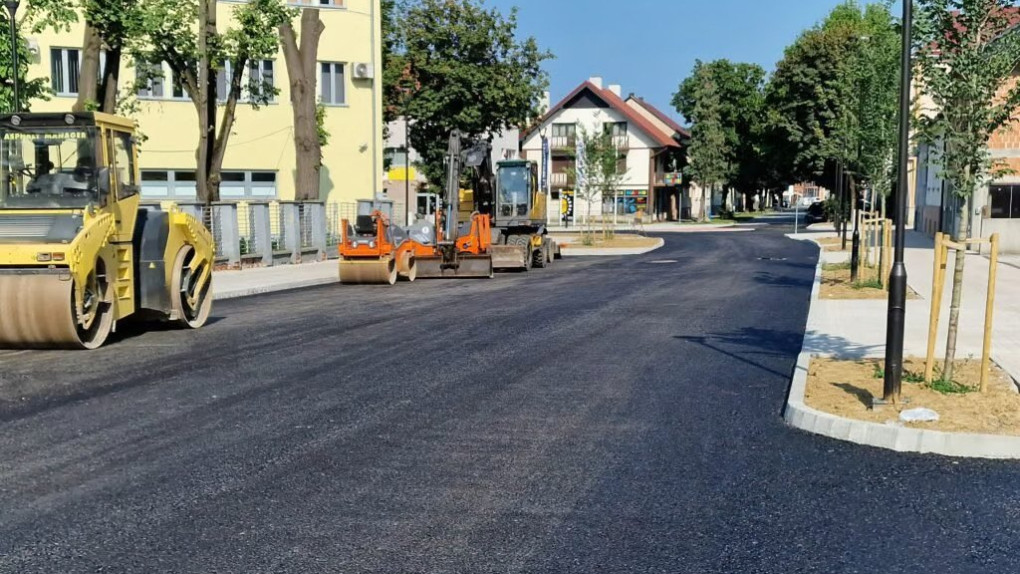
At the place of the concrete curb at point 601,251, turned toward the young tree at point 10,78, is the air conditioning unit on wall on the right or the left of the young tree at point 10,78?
right

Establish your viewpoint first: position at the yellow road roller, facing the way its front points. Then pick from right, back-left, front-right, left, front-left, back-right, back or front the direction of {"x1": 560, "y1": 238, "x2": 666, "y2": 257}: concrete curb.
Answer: back

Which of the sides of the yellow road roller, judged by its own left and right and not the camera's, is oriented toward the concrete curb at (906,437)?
left

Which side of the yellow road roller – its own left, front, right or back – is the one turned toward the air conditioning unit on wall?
back

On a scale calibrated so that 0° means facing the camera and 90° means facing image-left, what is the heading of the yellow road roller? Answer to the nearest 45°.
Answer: approximately 45°

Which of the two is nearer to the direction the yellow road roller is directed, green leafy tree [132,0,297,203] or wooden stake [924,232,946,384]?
the wooden stake

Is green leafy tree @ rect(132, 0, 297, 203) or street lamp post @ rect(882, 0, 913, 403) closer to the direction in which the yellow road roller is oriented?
the street lamp post

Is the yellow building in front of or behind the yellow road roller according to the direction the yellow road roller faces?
behind

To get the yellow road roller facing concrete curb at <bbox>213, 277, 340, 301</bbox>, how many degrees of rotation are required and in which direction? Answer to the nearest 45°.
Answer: approximately 180°
